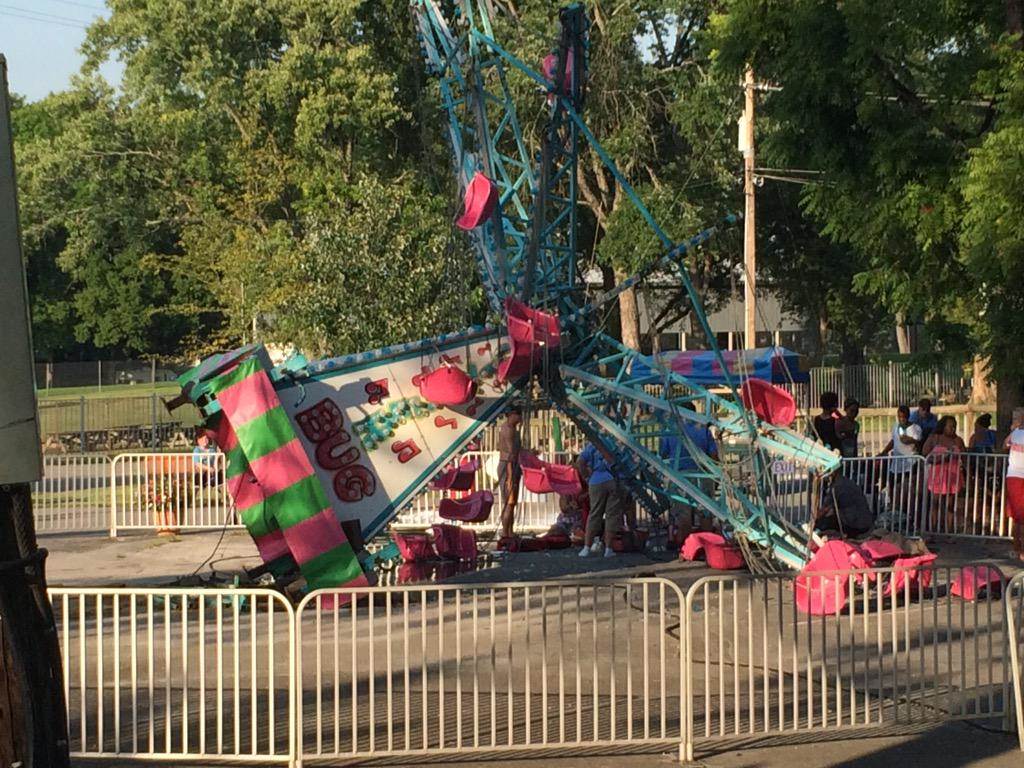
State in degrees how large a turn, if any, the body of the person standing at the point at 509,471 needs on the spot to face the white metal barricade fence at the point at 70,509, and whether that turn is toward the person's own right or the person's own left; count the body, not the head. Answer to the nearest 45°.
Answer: approximately 135° to the person's own left

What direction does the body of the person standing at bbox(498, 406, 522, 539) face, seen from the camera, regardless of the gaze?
to the viewer's right

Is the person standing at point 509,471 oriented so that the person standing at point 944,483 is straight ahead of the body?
yes

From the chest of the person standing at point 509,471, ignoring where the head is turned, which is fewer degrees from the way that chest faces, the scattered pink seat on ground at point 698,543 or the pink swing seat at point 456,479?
the scattered pink seat on ground

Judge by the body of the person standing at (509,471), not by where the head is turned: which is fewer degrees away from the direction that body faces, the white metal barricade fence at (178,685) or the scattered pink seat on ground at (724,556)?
the scattered pink seat on ground
